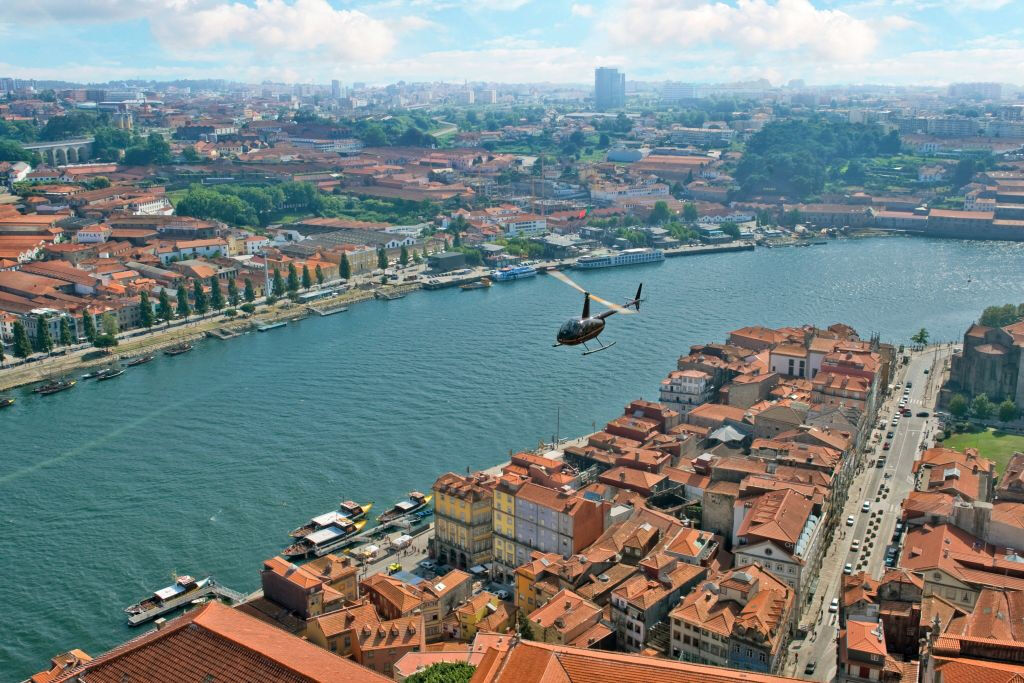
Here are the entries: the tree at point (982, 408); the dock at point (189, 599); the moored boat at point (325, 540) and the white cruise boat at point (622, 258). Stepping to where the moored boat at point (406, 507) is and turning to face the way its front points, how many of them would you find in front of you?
2

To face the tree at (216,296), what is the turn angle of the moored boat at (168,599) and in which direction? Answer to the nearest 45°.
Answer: approximately 135° to its right

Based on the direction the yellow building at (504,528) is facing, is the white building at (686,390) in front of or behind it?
behind

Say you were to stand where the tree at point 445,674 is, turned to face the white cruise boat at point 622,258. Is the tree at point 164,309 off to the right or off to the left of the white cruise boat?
left
